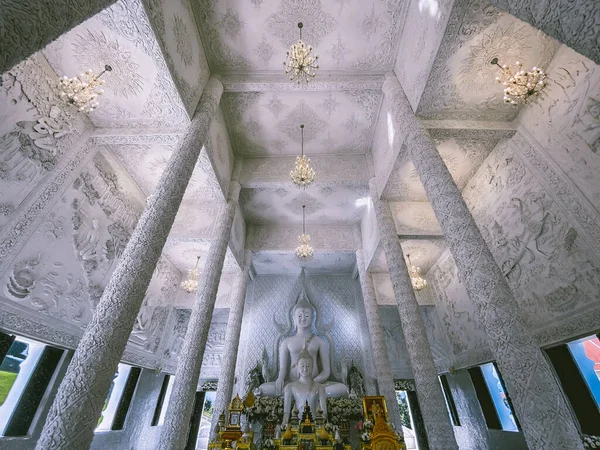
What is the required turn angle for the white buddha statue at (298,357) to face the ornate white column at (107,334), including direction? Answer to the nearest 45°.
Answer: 0° — it already faces it

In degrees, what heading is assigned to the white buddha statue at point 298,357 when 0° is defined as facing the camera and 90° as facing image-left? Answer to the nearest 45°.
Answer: approximately 0°

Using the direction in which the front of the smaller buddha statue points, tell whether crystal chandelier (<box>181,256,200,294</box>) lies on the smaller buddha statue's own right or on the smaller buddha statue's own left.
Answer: on the smaller buddha statue's own right

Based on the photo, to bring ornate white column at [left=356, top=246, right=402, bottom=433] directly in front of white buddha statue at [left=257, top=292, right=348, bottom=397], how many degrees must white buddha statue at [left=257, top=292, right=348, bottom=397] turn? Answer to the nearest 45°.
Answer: approximately 45° to its left

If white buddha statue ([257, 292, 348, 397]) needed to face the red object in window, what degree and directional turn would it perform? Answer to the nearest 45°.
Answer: approximately 45° to its left

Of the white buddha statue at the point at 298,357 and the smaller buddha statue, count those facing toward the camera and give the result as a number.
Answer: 2

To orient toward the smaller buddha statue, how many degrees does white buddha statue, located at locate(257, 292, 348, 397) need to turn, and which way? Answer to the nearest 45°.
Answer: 0° — it already faces it
